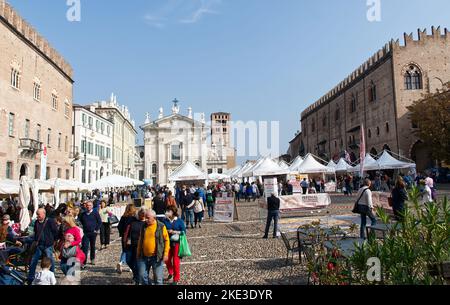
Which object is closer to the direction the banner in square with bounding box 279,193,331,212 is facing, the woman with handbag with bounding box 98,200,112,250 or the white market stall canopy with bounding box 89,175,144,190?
the woman with handbag

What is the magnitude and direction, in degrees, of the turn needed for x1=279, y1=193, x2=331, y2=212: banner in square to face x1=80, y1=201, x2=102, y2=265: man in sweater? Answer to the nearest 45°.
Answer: approximately 45° to its right

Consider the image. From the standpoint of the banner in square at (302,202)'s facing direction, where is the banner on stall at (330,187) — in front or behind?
behind

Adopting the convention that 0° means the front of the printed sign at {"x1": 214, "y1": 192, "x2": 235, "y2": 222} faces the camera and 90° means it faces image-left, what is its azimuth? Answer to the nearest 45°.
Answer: approximately 0°

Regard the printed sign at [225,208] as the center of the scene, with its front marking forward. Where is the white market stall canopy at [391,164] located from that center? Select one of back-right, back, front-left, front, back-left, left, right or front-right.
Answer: back-left

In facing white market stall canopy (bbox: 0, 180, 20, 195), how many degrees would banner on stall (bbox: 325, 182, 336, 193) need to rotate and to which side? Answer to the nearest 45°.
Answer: approximately 45° to its right

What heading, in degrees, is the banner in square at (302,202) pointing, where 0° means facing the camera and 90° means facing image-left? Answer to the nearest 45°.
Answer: approximately 0°
